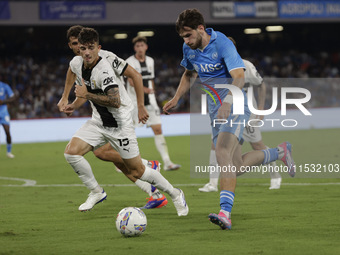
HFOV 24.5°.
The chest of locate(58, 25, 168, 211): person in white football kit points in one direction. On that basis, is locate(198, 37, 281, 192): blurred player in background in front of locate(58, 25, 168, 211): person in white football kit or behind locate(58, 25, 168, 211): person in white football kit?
behind

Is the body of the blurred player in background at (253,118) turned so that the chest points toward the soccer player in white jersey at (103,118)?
yes

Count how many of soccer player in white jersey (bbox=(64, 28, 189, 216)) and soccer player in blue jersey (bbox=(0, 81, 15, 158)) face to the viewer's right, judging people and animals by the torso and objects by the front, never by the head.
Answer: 0

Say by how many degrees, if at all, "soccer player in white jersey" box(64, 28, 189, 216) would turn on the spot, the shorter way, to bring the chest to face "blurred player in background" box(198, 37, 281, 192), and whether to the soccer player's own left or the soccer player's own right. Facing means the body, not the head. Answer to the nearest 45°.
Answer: approximately 180°

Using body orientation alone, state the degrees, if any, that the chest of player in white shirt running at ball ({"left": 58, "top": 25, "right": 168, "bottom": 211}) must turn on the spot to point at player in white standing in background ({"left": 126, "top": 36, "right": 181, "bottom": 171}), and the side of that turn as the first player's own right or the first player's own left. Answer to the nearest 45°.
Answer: approximately 135° to the first player's own right

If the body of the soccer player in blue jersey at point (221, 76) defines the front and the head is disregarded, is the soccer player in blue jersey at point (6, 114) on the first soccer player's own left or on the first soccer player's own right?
on the first soccer player's own right

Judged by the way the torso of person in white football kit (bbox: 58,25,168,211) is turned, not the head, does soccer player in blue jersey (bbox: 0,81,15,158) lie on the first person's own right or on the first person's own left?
on the first person's own right
